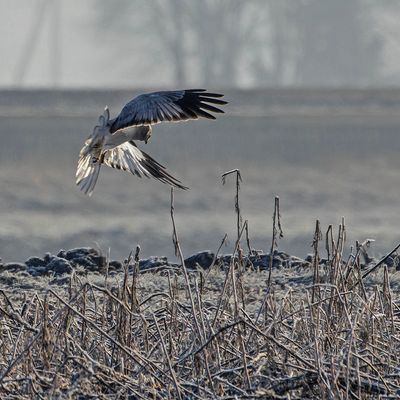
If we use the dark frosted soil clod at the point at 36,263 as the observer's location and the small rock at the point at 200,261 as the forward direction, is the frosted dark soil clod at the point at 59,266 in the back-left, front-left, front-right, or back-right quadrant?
front-right

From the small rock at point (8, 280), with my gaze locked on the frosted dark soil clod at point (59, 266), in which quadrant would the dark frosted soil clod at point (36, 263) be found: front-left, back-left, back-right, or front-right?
front-left

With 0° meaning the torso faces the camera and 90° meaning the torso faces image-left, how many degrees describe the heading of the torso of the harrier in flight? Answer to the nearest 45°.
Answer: approximately 270°

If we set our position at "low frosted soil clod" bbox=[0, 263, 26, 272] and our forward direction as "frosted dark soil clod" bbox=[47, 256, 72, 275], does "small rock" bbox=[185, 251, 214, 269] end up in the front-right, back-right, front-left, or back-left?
front-left

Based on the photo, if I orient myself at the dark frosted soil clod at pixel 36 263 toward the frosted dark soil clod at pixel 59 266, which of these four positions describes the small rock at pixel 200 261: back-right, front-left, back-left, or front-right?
front-left

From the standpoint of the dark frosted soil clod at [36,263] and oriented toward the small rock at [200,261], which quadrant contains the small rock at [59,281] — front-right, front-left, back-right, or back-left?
front-right
